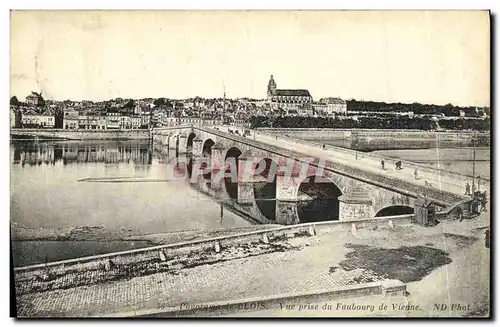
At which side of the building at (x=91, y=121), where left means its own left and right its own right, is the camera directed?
front

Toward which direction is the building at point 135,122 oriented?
toward the camera

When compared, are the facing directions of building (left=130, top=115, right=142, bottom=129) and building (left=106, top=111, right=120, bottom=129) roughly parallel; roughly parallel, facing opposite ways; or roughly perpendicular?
roughly parallel

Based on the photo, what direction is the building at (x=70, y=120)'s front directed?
toward the camera

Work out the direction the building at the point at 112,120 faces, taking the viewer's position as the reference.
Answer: facing the viewer

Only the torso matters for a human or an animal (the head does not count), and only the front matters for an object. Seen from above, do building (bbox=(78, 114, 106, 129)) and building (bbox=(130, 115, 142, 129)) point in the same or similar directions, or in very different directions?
same or similar directions

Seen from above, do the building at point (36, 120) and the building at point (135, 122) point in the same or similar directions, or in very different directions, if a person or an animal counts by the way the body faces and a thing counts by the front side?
same or similar directions
